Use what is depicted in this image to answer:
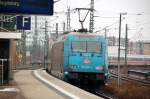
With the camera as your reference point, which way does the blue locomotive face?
facing the viewer
